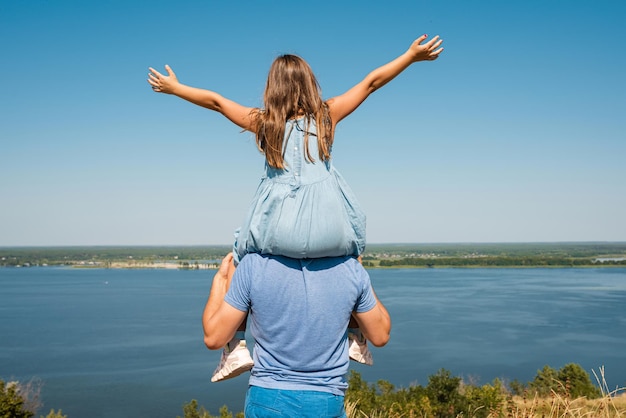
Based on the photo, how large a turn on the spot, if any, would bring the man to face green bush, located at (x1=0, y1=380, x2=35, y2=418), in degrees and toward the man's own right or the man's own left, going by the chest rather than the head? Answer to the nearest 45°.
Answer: approximately 45° to the man's own left

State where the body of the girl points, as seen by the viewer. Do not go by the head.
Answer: away from the camera

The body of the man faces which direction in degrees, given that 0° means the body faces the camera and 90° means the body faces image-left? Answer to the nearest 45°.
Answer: approximately 180°

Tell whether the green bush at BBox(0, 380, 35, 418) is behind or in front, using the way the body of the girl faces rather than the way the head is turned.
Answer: in front

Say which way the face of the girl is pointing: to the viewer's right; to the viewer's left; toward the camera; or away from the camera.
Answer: away from the camera
